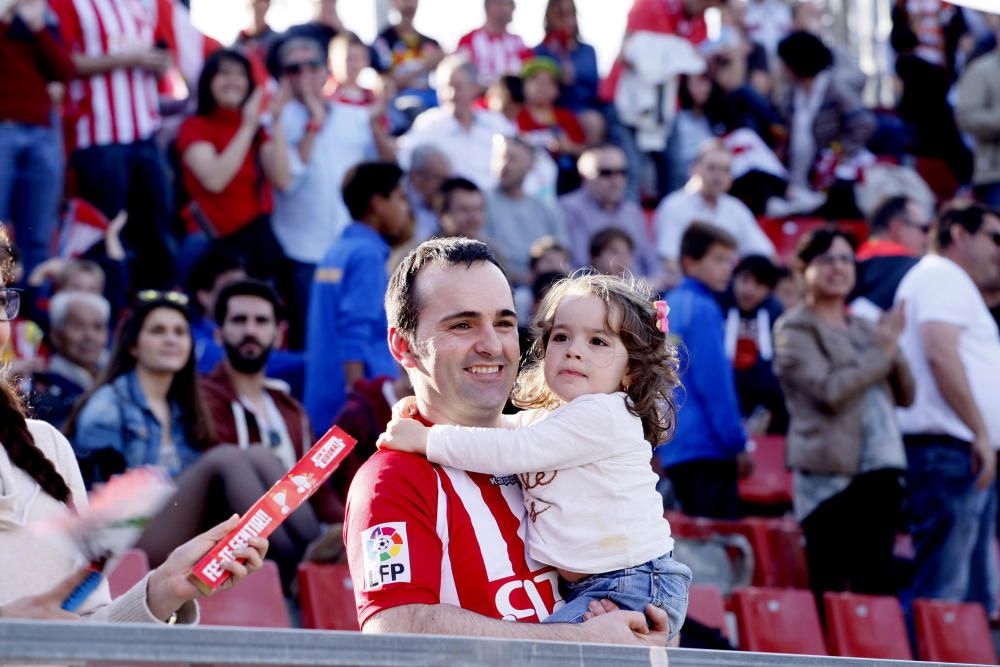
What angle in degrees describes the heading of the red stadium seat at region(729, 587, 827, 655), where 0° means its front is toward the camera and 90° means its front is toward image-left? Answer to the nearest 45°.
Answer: approximately 315°

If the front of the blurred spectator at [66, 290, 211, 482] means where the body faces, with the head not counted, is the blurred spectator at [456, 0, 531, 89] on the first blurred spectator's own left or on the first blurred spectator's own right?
on the first blurred spectator's own left

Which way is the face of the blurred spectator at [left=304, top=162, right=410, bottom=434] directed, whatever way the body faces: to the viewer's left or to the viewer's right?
to the viewer's right

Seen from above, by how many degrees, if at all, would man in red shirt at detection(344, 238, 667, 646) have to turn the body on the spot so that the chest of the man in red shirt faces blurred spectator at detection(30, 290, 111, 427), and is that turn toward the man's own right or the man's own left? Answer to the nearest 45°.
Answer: approximately 180°

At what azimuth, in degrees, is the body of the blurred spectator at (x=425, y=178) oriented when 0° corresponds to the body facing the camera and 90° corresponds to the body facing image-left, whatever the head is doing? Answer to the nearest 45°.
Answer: approximately 315°

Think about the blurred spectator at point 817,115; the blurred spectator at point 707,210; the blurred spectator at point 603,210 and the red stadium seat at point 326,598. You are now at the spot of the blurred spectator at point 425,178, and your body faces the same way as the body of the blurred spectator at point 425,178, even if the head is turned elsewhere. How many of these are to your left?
3

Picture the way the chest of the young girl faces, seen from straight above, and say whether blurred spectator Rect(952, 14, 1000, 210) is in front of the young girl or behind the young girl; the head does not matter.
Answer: behind
